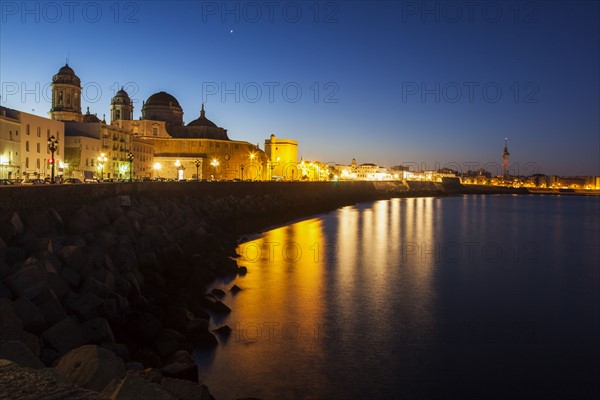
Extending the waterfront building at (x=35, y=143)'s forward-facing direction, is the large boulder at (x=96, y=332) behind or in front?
in front

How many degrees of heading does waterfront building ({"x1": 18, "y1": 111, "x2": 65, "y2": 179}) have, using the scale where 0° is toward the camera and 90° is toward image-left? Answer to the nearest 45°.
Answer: approximately 315°

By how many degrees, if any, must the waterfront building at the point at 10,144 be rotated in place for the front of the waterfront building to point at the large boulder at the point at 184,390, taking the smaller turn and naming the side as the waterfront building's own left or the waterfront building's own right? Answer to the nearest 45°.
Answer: approximately 45° to the waterfront building's own right

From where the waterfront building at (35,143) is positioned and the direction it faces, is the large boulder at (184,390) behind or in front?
in front

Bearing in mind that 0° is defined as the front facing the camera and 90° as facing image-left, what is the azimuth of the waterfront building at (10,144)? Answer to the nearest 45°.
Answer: approximately 315°

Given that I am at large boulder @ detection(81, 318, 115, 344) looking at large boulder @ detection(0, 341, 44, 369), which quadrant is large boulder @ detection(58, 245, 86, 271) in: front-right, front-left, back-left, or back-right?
back-right
